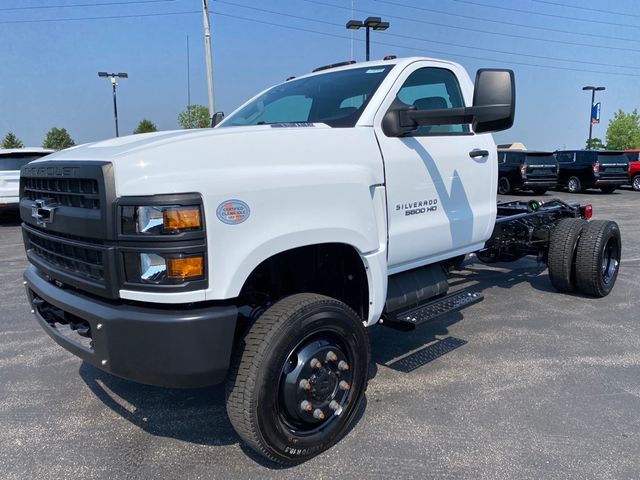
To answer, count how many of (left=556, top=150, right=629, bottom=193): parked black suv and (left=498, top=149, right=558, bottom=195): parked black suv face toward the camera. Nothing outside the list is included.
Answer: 0

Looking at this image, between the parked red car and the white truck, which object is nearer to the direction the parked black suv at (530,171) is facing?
the parked red car

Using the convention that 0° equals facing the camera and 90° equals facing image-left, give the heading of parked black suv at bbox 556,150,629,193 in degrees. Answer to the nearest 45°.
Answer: approximately 135°

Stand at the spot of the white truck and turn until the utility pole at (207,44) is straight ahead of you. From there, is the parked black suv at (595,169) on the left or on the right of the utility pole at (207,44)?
right

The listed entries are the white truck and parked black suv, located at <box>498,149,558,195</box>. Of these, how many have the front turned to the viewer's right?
0

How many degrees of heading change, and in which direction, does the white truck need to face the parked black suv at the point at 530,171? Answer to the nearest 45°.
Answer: approximately 180°

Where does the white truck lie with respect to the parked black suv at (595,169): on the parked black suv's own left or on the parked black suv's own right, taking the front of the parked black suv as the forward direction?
on the parked black suv's own left

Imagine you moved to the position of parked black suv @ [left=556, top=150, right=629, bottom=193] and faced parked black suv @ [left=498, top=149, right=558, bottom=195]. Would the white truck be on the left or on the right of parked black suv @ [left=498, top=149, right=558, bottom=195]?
left

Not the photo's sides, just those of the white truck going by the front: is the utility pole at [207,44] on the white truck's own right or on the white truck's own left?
on the white truck's own right

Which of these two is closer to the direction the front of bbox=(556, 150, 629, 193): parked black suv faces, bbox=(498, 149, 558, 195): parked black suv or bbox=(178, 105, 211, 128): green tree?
the green tree

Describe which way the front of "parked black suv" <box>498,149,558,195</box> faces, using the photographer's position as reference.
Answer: facing away from the viewer and to the left of the viewer

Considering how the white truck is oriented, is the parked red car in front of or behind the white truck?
behind

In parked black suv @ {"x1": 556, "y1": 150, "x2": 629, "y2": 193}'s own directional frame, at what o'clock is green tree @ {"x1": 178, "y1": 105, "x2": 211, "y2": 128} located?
The green tree is roughly at 11 o'clock from the parked black suv.

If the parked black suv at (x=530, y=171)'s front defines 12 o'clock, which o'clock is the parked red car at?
The parked red car is roughly at 3 o'clock from the parked black suv.
